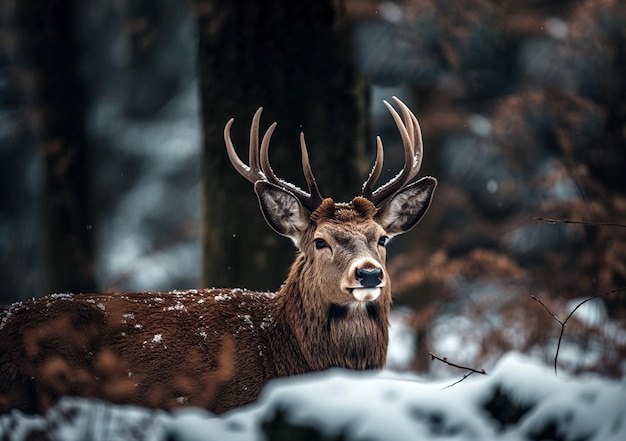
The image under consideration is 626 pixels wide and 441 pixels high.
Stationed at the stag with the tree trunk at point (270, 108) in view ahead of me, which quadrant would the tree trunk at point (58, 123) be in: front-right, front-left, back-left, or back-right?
front-left

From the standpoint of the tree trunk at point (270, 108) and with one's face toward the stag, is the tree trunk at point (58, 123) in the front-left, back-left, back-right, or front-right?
back-right

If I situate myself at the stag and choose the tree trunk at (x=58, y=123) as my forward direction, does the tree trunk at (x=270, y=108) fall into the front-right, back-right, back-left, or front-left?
front-right

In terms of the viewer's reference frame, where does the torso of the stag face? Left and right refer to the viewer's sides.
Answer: facing to the right of the viewer

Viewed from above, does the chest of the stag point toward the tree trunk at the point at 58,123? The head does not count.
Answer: no

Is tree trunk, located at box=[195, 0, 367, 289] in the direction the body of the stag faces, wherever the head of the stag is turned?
no
